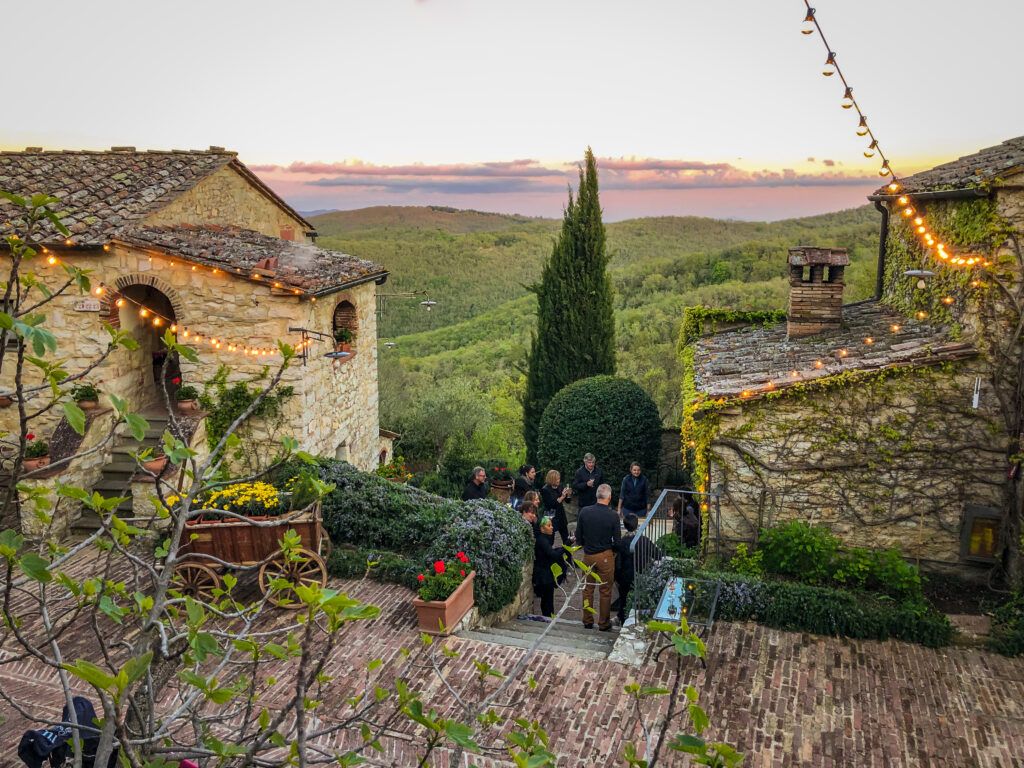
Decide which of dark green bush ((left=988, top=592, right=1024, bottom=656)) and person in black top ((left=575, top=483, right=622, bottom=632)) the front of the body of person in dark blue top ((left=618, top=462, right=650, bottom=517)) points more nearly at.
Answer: the person in black top

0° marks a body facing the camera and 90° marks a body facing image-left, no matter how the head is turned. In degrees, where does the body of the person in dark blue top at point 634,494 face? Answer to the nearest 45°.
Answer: approximately 0°

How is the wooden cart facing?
to the viewer's left

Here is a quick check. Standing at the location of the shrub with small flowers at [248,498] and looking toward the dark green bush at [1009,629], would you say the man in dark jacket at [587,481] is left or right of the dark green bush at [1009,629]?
left

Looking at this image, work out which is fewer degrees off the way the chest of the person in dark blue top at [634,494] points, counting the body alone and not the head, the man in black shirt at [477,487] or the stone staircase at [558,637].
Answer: the stone staircase

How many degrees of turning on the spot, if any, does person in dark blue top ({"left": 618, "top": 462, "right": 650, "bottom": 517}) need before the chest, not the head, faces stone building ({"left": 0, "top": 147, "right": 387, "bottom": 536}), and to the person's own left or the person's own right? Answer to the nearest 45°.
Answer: approximately 90° to the person's own right

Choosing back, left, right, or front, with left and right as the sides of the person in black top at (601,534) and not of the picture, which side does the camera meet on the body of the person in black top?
back

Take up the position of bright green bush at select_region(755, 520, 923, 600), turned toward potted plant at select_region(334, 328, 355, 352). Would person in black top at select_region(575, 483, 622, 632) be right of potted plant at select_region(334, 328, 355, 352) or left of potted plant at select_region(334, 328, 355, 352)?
left

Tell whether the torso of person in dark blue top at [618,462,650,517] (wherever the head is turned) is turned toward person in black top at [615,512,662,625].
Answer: yes

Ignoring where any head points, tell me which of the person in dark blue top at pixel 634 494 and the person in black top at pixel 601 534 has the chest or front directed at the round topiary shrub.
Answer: the person in black top at pixel 601 534
